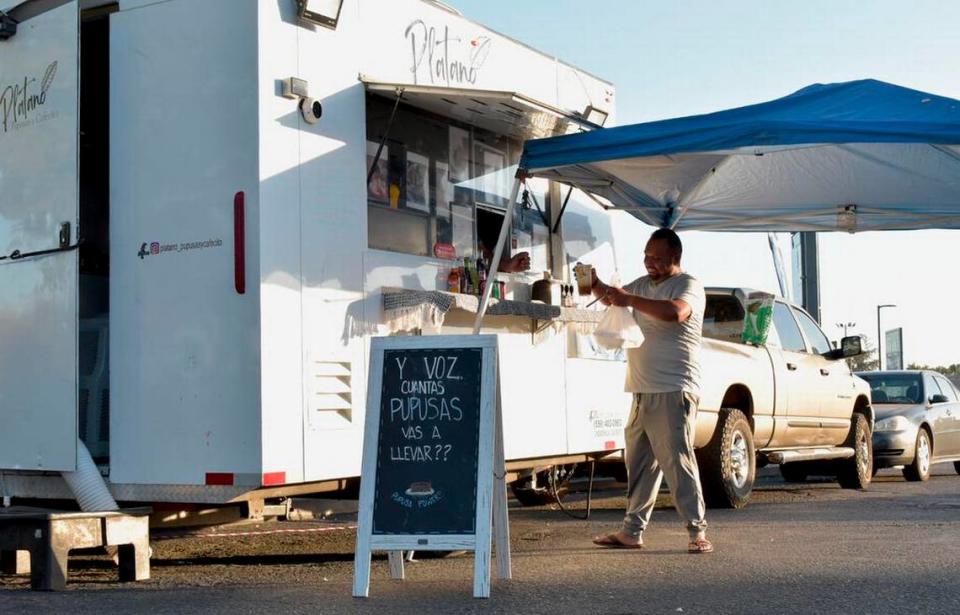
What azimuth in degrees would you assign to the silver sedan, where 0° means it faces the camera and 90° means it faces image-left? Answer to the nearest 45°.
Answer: approximately 45°

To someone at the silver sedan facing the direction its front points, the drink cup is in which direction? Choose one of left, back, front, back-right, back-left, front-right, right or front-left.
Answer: front-left

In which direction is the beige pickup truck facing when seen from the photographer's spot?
facing away from the viewer and to the right of the viewer

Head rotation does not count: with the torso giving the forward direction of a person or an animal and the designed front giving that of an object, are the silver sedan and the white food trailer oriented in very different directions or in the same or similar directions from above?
very different directions

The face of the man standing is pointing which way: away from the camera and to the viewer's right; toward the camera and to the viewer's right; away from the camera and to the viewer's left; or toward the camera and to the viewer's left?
toward the camera and to the viewer's left

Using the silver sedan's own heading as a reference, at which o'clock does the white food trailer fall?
The white food trailer is roughly at 11 o'clock from the silver sedan.

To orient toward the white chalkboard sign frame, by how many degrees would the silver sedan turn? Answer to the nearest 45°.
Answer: approximately 45° to its left

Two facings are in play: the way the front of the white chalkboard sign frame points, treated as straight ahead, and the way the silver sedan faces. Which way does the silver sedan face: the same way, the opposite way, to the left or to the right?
to the right

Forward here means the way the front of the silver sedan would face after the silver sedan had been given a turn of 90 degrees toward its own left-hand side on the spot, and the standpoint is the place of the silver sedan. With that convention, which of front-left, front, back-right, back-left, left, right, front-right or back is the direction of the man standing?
front-right

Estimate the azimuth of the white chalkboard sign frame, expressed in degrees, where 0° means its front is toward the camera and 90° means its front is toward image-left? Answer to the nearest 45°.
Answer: approximately 0°

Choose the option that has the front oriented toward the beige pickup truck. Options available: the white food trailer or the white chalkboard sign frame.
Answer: the white food trailer
